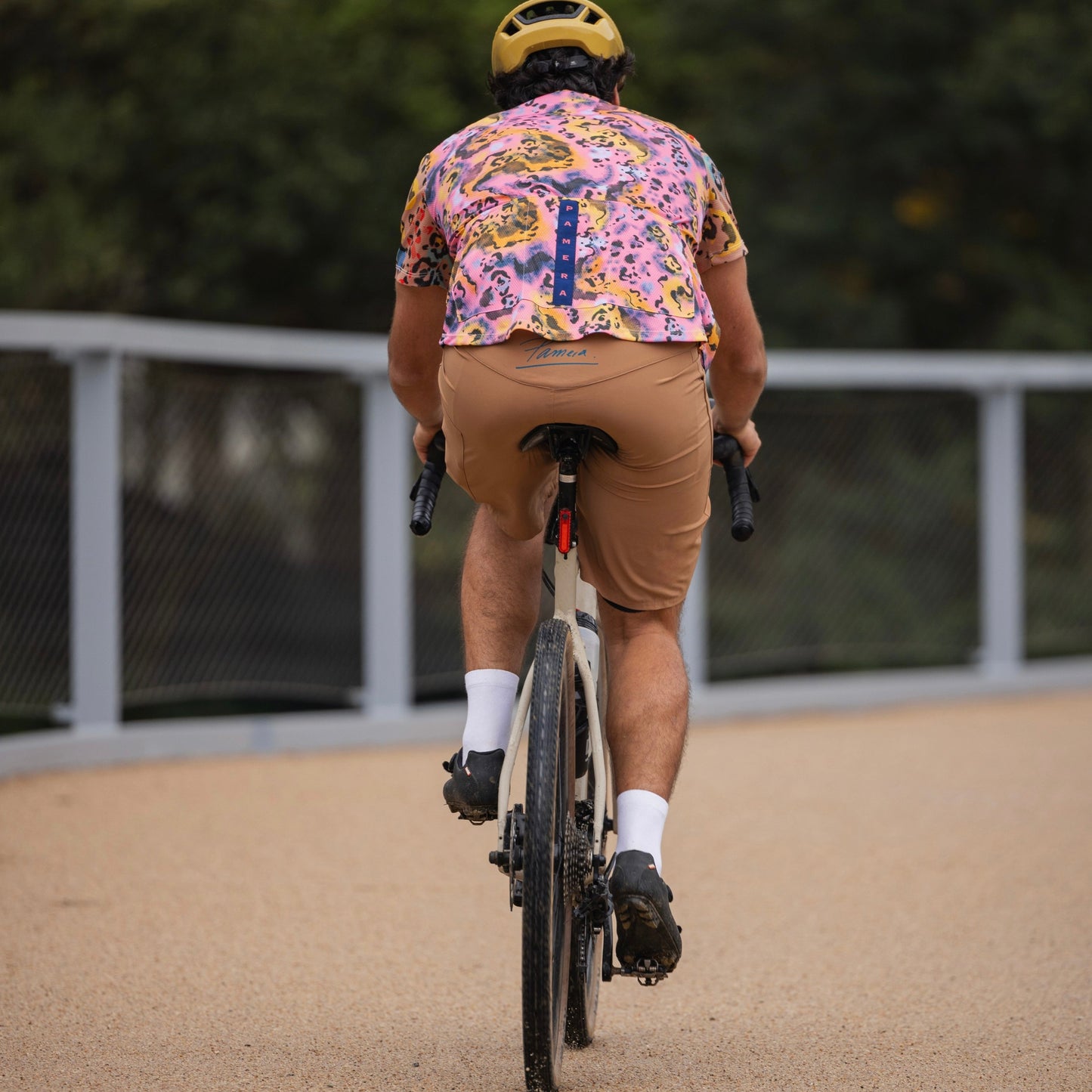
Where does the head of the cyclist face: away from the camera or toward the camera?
away from the camera

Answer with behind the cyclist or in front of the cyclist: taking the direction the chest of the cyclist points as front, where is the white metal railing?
in front

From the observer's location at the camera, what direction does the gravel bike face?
facing away from the viewer

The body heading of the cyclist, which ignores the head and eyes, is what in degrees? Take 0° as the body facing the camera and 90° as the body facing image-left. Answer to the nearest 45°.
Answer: approximately 180°

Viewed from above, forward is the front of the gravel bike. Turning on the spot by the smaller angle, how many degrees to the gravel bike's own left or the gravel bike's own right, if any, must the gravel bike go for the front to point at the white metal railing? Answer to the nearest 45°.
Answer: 0° — it already faces it
